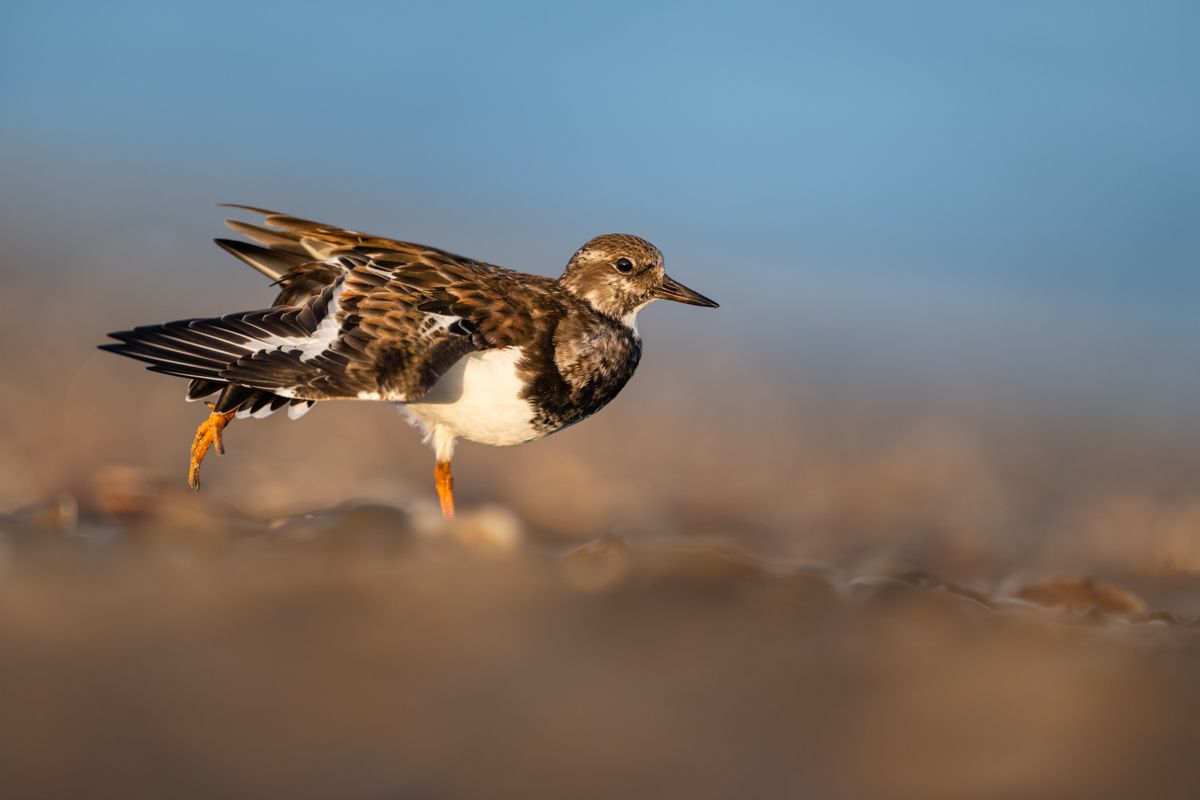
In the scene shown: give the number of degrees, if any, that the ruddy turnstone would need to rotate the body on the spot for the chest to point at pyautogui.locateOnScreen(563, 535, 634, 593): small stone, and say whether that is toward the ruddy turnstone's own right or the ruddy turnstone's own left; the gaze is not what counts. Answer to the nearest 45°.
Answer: approximately 45° to the ruddy turnstone's own right

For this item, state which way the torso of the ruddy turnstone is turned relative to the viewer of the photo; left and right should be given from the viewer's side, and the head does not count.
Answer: facing to the right of the viewer
